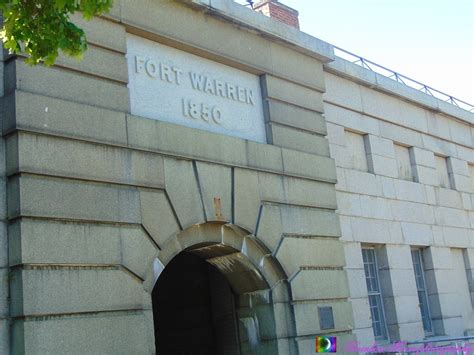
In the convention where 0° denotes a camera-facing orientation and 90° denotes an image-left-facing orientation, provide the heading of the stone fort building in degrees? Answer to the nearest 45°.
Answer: approximately 315°

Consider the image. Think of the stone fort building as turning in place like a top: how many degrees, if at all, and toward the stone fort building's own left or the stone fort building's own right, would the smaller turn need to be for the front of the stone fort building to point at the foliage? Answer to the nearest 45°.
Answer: approximately 45° to the stone fort building's own right
